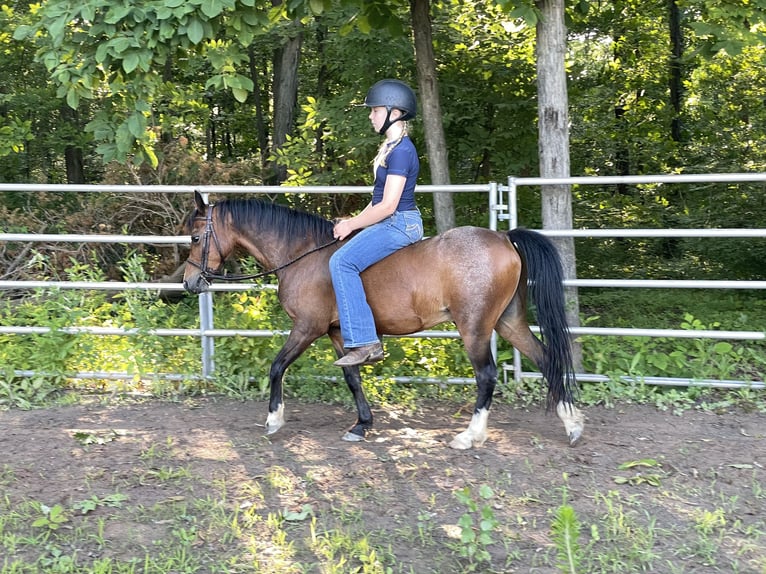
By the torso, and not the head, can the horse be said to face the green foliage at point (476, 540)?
no

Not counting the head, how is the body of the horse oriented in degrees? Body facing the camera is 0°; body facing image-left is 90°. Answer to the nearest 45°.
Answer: approximately 90°

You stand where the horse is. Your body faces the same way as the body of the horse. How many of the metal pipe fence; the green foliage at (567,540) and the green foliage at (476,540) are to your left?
2

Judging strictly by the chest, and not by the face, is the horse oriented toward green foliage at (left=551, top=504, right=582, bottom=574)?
no
